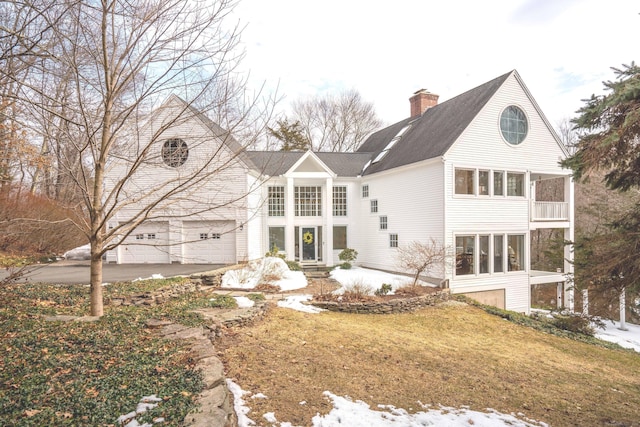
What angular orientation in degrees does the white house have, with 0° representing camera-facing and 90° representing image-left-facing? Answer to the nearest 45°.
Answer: approximately 0°

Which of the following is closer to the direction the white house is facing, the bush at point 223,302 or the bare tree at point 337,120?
the bush

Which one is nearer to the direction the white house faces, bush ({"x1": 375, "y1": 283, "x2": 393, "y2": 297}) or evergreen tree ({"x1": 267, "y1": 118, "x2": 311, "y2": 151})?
the bush

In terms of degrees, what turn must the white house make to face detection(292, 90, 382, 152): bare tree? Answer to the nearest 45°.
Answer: approximately 180°

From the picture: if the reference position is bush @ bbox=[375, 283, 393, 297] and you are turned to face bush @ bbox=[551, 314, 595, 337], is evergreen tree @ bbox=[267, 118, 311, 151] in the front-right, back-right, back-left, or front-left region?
back-left

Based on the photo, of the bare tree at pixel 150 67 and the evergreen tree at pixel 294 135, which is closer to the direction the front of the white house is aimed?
the bare tree

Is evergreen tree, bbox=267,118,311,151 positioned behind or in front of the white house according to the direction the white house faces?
behind

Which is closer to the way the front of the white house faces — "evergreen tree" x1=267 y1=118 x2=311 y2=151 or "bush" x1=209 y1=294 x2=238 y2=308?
the bush

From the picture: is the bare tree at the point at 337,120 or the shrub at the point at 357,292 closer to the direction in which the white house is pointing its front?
the shrub
